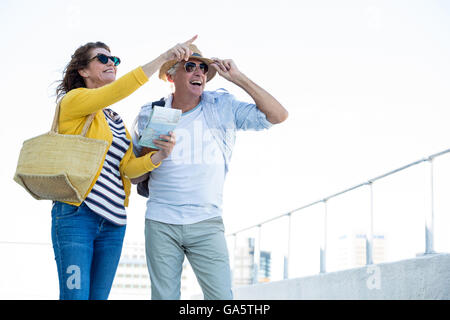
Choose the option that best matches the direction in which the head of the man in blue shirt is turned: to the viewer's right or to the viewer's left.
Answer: to the viewer's right

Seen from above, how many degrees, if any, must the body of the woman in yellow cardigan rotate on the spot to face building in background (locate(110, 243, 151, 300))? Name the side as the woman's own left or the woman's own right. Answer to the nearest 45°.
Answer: approximately 135° to the woman's own left

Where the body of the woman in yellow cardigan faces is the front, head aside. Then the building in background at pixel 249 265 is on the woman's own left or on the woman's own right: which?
on the woman's own left

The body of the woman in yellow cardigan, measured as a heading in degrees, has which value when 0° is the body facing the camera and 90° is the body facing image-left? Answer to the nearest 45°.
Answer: approximately 315°

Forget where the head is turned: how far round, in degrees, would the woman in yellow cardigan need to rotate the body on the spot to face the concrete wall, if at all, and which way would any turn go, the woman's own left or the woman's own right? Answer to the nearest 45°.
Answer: approximately 90° to the woman's own left
